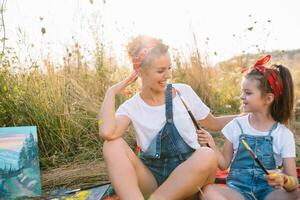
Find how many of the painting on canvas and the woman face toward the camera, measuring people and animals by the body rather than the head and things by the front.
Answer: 2

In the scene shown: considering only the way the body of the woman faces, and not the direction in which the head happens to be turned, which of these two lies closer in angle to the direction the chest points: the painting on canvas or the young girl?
the young girl

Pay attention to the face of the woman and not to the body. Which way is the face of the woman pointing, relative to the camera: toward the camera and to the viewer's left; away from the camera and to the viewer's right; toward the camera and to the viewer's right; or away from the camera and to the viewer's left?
toward the camera and to the viewer's right

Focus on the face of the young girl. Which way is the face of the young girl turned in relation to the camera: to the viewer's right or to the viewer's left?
to the viewer's left

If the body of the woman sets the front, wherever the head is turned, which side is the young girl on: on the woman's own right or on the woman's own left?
on the woman's own left

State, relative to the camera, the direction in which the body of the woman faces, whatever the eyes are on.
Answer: toward the camera

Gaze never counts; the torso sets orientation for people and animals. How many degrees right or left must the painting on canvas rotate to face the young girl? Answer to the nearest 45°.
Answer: approximately 45° to its left

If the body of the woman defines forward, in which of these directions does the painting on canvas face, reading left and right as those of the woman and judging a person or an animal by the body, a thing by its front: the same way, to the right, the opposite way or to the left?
the same way

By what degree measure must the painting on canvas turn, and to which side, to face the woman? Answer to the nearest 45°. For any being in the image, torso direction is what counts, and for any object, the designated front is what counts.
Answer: approximately 45° to its left

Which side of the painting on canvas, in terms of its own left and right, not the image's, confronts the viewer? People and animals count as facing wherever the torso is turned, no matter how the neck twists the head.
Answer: front

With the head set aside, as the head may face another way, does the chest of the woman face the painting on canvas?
no
